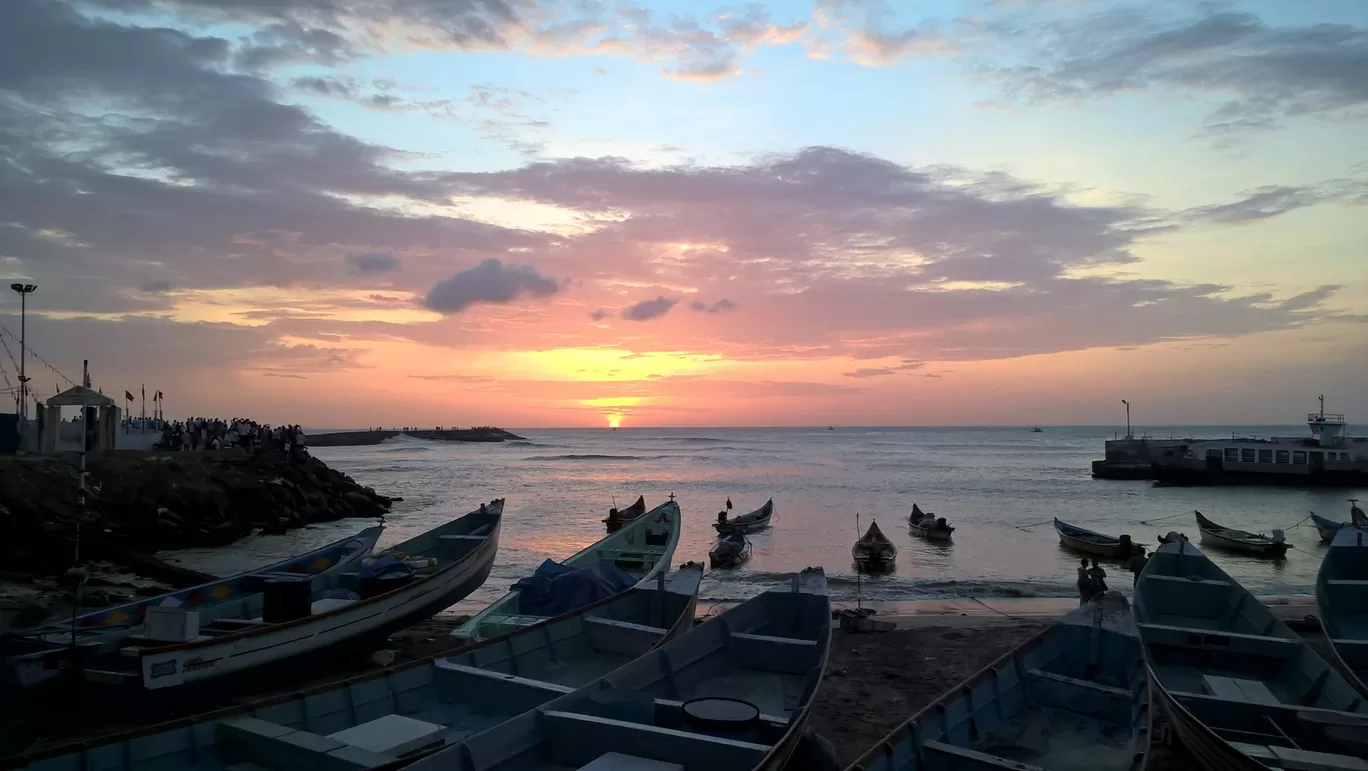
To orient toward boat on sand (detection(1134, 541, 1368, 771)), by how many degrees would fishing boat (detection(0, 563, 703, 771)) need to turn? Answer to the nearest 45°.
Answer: approximately 45° to its right

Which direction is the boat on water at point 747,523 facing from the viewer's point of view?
to the viewer's right

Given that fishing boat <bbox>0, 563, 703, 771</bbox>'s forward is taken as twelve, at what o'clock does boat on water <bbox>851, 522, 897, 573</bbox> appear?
The boat on water is roughly at 12 o'clock from the fishing boat.

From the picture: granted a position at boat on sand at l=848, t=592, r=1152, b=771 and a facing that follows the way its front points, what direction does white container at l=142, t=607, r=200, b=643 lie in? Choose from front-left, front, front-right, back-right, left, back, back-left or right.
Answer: back-left

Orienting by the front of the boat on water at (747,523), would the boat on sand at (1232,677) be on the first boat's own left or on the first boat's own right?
on the first boat's own right

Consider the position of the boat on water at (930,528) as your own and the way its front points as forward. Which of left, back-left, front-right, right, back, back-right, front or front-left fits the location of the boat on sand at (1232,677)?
back-left

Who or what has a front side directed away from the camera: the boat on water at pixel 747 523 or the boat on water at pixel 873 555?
the boat on water at pixel 873 555

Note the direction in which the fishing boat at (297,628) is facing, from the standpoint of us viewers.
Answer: facing away from the viewer and to the right of the viewer

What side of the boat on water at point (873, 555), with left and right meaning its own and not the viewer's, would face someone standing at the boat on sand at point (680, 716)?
back

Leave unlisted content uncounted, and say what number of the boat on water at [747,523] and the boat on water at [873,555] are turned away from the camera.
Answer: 1

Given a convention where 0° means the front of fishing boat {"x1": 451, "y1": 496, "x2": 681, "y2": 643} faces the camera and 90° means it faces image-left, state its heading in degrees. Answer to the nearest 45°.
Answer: approximately 225°

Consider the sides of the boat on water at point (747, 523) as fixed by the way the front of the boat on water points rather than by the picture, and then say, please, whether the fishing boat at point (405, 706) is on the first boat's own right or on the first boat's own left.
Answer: on the first boat's own right

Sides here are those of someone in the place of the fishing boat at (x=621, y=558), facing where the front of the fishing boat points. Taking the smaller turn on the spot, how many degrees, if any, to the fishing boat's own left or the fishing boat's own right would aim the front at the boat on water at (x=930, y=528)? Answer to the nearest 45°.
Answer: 0° — it already faces it

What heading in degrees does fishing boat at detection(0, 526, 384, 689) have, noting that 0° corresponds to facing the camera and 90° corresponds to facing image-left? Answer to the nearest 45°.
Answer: approximately 225°
